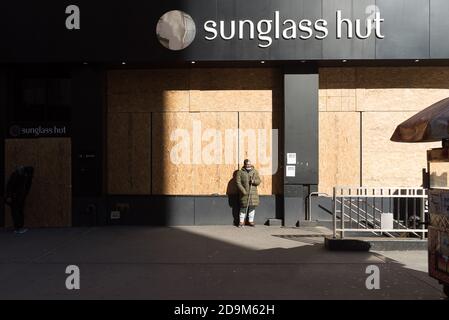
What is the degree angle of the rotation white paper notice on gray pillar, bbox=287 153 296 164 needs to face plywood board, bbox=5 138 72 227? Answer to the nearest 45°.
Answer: approximately 90° to its right

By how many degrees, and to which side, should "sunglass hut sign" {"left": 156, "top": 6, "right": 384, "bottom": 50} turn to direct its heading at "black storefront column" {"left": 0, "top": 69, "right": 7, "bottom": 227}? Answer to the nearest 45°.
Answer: approximately 90° to its right

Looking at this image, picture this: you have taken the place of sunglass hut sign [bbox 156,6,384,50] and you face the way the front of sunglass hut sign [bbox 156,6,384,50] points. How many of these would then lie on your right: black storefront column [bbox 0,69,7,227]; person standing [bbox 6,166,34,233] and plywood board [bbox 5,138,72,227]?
3

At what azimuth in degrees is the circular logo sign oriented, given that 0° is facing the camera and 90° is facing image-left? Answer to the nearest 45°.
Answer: approximately 0°

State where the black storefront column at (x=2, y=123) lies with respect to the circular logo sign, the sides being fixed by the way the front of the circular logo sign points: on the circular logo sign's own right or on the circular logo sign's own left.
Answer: on the circular logo sign's own right

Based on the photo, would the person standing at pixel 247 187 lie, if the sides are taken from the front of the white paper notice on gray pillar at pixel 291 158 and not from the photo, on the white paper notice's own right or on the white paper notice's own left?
on the white paper notice's own right
